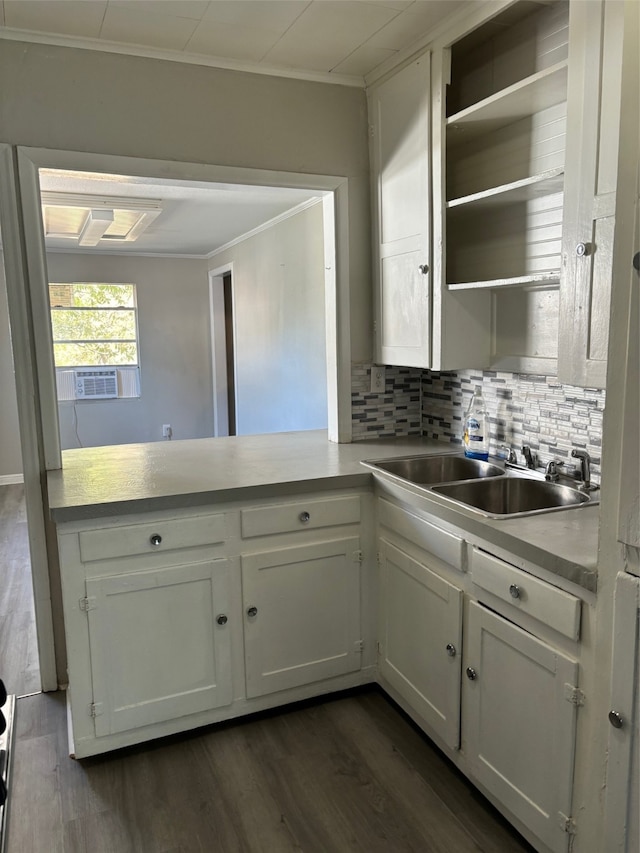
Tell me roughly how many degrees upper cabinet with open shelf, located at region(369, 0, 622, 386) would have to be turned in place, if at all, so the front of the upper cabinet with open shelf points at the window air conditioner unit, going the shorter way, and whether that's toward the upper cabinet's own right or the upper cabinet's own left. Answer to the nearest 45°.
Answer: approximately 90° to the upper cabinet's own right

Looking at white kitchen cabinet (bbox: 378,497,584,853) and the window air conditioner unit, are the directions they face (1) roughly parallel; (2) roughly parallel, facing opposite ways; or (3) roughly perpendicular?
roughly perpendicular

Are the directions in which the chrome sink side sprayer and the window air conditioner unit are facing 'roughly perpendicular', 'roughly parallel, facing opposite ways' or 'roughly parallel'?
roughly perpendicular

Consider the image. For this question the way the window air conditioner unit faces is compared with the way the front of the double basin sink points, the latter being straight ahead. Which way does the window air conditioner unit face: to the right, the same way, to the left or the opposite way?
to the left

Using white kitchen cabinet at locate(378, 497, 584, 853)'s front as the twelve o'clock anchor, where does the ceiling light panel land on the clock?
The ceiling light panel is roughly at 3 o'clock from the white kitchen cabinet.

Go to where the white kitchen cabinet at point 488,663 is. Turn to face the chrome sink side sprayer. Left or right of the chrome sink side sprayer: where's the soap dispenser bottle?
left

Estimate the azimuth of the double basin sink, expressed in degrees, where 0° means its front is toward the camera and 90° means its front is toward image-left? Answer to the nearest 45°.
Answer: approximately 45°

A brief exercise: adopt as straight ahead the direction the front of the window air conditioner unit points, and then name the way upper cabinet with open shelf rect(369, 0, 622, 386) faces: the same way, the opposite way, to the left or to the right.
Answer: to the right
